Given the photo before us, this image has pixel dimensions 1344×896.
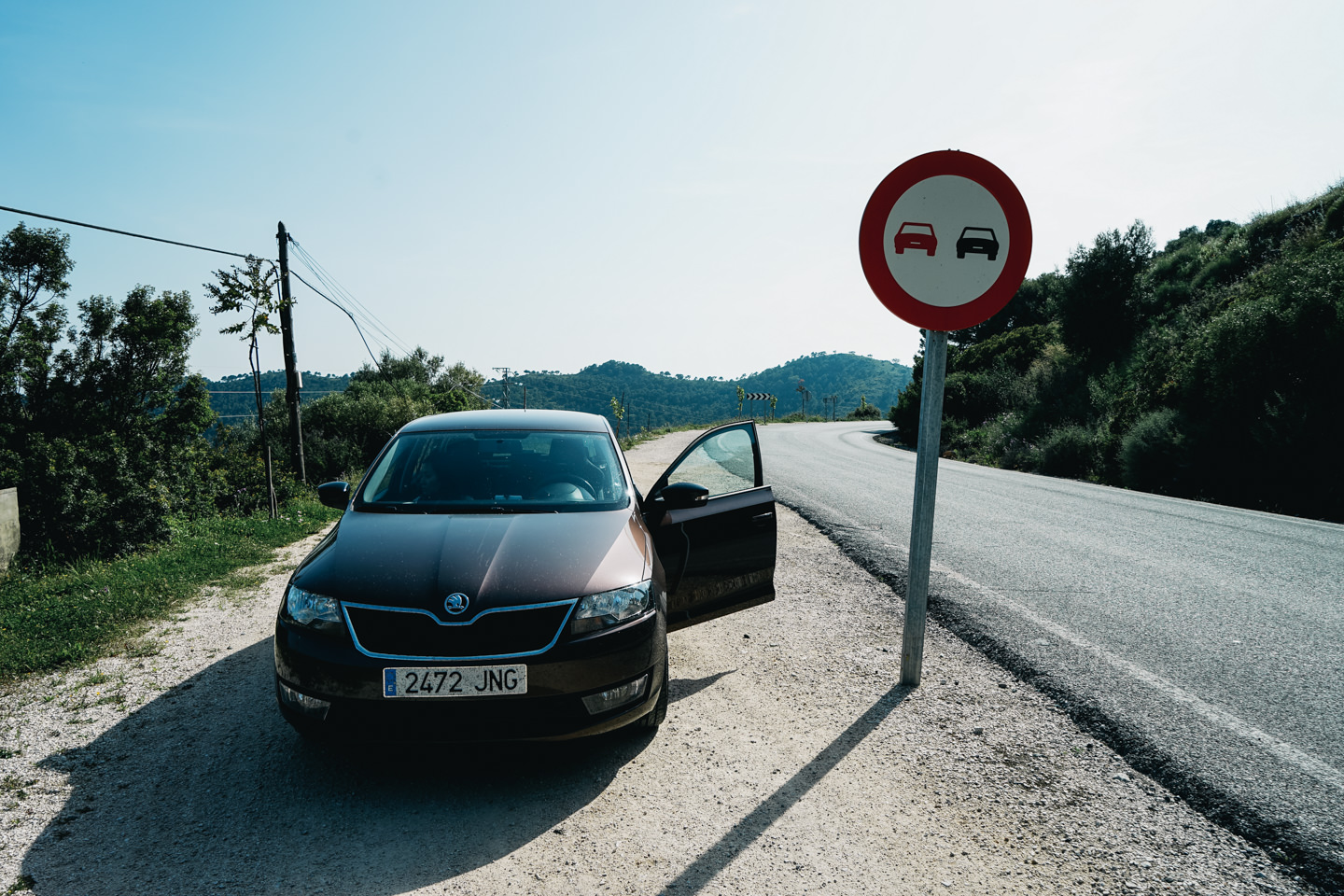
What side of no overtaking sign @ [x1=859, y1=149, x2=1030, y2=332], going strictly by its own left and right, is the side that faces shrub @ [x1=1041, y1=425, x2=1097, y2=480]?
back

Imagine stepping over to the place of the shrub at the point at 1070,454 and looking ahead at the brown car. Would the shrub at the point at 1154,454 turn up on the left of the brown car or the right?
left

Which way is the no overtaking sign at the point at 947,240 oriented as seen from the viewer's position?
toward the camera

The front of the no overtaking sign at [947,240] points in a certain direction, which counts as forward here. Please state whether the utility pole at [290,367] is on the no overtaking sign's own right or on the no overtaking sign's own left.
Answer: on the no overtaking sign's own right

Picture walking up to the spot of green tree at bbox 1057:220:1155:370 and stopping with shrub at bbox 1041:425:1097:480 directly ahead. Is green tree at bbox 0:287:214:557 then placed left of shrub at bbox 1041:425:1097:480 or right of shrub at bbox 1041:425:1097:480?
right

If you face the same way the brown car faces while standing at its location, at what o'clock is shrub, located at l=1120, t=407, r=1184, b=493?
The shrub is roughly at 8 o'clock from the brown car.

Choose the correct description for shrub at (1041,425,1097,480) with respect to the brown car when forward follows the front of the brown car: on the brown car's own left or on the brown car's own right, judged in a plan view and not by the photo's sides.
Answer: on the brown car's own left

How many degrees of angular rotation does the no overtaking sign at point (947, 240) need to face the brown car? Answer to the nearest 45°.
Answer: approximately 45° to its right

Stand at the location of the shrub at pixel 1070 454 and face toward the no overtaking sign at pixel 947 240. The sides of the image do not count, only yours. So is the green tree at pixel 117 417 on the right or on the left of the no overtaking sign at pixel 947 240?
right

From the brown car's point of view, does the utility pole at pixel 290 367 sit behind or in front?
behind

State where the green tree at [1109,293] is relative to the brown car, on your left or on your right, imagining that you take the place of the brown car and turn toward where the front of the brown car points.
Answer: on your left

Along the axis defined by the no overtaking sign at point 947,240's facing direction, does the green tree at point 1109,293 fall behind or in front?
behind

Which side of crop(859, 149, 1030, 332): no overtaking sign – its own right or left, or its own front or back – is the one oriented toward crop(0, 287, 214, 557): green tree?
right

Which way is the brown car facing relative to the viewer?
toward the camera

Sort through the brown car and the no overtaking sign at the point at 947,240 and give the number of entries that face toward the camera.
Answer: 2
